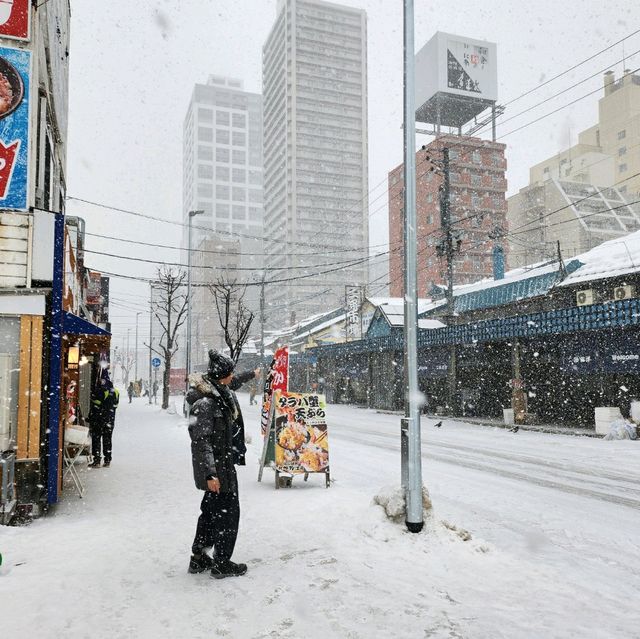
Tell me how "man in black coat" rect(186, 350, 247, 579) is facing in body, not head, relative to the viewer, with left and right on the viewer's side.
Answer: facing to the right of the viewer

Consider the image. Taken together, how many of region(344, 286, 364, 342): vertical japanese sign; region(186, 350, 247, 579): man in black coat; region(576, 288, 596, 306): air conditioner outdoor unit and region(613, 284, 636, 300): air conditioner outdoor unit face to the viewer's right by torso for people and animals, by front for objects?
1

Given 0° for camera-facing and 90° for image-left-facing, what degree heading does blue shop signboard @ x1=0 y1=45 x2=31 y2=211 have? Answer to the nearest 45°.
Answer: approximately 315°

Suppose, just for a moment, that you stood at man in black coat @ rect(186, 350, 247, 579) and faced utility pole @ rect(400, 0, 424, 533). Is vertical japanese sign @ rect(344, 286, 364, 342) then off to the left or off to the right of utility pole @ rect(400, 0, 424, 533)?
left

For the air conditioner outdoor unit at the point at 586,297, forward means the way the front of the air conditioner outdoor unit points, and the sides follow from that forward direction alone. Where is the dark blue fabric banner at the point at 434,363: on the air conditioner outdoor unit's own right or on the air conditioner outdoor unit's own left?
on the air conditioner outdoor unit's own right

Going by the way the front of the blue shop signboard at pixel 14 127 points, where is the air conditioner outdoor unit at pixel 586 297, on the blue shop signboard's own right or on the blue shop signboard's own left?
on the blue shop signboard's own left

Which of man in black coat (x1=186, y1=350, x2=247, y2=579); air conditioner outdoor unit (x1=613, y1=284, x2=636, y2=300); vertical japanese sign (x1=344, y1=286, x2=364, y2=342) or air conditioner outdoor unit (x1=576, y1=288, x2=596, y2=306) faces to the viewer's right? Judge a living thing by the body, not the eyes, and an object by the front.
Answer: the man in black coat

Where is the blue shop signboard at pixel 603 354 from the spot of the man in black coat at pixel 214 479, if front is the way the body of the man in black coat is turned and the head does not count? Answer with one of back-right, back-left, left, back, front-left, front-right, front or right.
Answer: front-left

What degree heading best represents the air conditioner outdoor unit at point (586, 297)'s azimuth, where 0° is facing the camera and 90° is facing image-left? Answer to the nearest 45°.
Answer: approximately 45°

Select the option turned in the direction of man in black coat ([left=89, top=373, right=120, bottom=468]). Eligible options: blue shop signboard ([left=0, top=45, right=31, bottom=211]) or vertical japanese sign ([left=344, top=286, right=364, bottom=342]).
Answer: the vertical japanese sign

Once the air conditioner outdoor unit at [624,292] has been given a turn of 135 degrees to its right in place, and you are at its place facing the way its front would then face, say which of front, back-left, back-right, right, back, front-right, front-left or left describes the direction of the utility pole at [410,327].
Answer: back

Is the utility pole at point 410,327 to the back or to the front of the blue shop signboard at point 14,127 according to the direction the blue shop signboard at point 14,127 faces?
to the front

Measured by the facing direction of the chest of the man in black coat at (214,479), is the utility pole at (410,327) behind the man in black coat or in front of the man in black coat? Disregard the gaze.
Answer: in front

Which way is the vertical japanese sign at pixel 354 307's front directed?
toward the camera

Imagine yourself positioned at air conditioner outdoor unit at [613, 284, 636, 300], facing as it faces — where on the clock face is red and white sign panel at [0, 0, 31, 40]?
The red and white sign panel is roughly at 11 o'clock from the air conditioner outdoor unit.

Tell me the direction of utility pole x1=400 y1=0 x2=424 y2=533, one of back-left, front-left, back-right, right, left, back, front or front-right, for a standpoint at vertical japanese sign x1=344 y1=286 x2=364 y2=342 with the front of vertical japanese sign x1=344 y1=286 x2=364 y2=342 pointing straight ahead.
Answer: front
